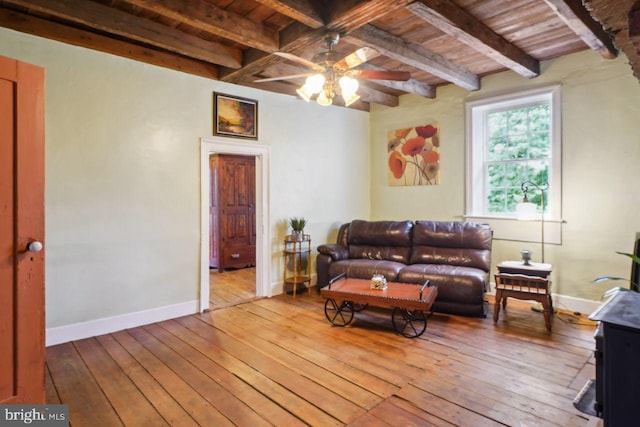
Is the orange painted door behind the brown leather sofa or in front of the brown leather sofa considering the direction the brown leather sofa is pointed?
in front

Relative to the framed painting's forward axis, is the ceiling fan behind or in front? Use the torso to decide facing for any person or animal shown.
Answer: in front

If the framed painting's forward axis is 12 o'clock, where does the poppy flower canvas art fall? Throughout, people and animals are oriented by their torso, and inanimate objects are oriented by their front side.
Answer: The poppy flower canvas art is roughly at 10 o'clock from the framed painting.

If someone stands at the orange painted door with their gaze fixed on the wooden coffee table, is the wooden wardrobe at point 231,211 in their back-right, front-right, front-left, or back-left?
front-left

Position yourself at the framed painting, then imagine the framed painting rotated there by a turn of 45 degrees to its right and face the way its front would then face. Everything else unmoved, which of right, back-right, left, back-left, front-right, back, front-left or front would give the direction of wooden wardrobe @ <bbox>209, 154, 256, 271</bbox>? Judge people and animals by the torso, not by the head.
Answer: back

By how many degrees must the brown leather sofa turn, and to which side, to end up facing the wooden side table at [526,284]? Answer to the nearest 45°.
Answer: approximately 90° to its left

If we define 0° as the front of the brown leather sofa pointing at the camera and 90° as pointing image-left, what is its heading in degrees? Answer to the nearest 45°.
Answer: approximately 45°

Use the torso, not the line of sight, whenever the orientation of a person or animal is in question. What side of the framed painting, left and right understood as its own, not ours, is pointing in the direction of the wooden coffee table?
front
